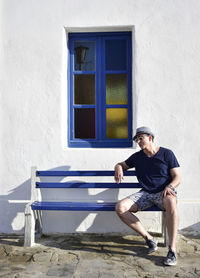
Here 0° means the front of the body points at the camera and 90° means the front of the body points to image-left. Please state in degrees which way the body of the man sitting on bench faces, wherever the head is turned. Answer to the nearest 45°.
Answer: approximately 0°
